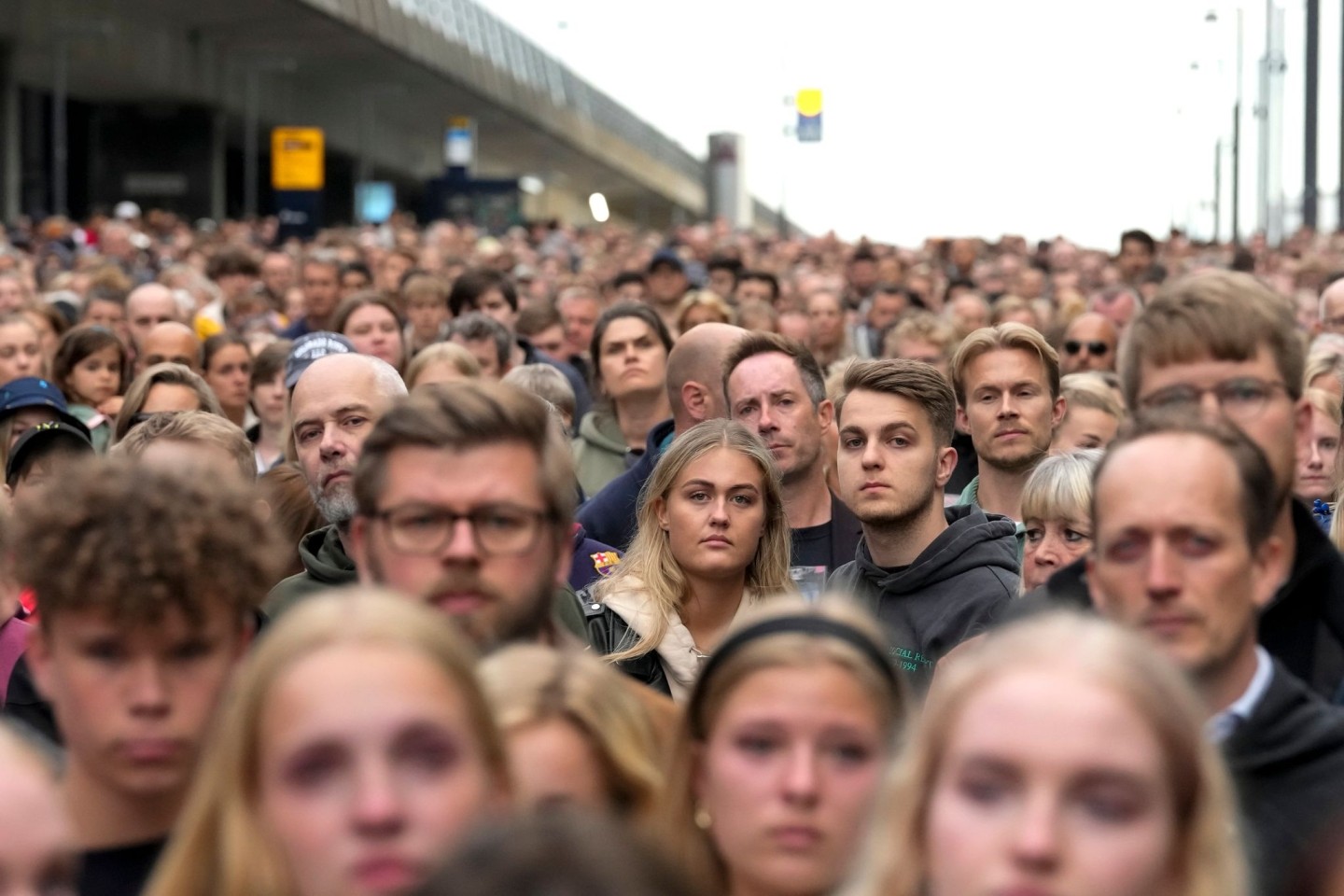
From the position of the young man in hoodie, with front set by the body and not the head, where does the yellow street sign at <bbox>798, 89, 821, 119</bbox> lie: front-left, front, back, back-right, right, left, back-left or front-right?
back-right

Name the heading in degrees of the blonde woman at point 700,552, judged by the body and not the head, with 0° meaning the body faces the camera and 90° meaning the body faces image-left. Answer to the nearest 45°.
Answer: approximately 0°

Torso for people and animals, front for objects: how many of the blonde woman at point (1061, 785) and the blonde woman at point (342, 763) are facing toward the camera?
2

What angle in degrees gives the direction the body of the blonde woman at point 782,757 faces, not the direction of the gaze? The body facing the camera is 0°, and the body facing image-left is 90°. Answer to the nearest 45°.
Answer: approximately 0°
